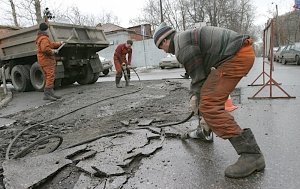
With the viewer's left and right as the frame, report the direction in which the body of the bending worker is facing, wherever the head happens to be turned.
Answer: facing to the left of the viewer

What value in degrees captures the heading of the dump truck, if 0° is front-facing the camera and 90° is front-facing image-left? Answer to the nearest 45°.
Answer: approximately 135°

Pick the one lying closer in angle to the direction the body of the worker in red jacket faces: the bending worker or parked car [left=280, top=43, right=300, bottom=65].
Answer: the bending worker

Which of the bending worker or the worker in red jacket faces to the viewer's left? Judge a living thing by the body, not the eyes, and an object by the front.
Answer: the bending worker

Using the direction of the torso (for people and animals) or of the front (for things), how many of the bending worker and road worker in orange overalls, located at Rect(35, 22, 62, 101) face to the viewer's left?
1

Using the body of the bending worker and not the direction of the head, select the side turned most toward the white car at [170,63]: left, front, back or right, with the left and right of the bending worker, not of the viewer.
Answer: right

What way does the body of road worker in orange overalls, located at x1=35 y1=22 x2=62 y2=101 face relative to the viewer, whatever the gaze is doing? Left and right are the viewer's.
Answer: facing to the right of the viewer

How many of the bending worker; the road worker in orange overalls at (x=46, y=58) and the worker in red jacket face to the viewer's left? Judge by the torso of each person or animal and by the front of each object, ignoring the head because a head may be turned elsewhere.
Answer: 1

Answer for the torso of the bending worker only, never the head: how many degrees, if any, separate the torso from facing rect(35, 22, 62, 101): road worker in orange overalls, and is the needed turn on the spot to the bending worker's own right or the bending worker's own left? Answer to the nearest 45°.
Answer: approximately 45° to the bending worker's own right

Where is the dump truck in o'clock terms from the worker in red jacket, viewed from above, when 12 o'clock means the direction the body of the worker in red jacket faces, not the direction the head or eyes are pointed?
The dump truck is roughly at 5 o'clock from the worker in red jacket.

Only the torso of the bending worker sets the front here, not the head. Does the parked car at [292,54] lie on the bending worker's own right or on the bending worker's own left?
on the bending worker's own right

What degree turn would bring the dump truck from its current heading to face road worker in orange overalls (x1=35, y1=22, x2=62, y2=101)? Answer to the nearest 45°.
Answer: approximately 135° to its left
